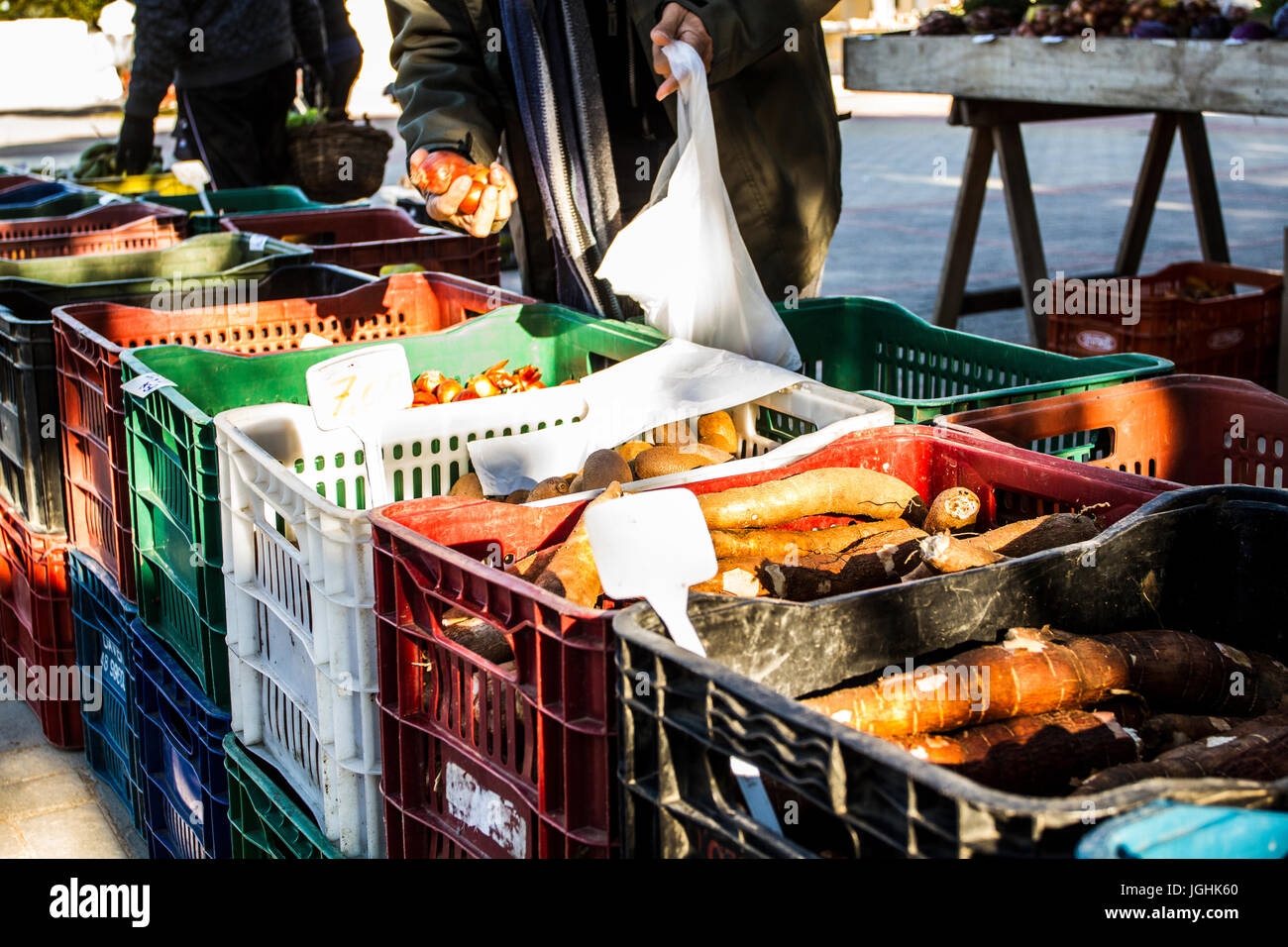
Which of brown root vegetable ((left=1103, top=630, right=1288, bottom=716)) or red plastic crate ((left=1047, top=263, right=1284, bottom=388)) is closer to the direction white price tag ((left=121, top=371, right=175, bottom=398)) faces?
the brown root vegetable

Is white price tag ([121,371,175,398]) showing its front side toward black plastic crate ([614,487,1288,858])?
no

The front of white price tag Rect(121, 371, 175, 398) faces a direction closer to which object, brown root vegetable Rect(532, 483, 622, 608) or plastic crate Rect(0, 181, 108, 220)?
the brown root vegetable

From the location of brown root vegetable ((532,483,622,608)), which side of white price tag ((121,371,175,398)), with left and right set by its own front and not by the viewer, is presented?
left

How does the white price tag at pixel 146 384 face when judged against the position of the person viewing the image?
facing the viewer and to the left of the viewer

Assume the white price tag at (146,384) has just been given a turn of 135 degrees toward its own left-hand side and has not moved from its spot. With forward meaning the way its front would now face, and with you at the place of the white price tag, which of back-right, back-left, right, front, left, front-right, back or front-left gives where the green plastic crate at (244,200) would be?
left

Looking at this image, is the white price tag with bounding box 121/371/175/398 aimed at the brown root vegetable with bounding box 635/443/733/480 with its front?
no

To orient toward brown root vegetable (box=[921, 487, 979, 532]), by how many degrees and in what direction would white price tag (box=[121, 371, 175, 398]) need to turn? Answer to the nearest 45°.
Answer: approximately 90° to its left

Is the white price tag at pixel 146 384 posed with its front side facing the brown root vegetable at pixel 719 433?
no

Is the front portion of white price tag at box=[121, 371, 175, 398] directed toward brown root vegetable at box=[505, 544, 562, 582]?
no

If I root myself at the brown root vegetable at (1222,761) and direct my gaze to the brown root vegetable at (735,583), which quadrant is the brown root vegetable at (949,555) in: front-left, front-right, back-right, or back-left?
front-right

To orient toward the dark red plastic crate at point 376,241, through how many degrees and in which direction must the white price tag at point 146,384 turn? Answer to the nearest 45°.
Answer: approximately 135° to its right

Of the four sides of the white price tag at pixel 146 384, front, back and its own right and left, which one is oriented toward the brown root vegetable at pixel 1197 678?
left
